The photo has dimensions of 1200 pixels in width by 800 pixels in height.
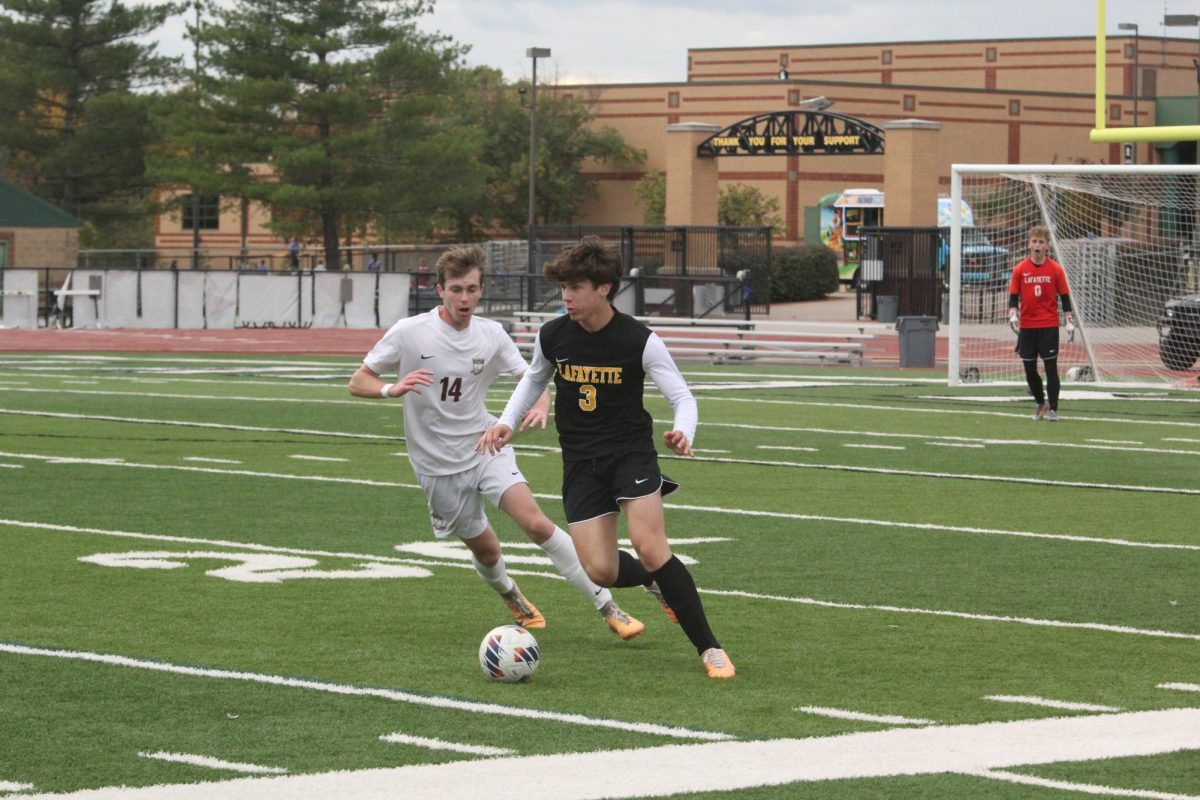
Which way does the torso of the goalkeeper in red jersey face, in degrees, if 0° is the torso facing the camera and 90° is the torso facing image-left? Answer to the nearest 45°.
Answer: approximately 0°

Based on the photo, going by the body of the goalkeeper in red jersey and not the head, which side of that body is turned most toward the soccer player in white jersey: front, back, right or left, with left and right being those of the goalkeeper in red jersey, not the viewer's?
front

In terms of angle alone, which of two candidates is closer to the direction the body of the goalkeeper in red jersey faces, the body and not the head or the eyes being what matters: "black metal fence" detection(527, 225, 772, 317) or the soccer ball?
the soccer ball

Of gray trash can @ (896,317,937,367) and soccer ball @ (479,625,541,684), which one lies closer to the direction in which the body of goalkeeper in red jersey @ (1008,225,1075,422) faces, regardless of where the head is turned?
the soccer ball

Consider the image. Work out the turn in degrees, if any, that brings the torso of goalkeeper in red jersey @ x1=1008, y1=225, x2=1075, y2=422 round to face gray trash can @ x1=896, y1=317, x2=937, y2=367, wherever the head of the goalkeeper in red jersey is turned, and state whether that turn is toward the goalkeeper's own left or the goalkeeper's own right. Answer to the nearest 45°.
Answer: approximately 180°

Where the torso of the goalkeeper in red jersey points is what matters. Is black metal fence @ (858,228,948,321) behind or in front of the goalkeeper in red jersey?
behind

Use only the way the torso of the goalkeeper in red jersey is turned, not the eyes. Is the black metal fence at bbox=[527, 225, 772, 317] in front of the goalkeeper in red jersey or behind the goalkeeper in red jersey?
behind

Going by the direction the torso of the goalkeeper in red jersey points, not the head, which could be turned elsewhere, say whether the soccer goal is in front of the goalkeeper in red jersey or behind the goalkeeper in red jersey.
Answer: behind

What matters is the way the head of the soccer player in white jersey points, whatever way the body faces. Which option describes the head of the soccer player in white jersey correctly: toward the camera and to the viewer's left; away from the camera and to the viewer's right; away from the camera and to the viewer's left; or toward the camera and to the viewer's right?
toward the camera and to the viewer's right

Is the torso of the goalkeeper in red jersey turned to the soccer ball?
yes
